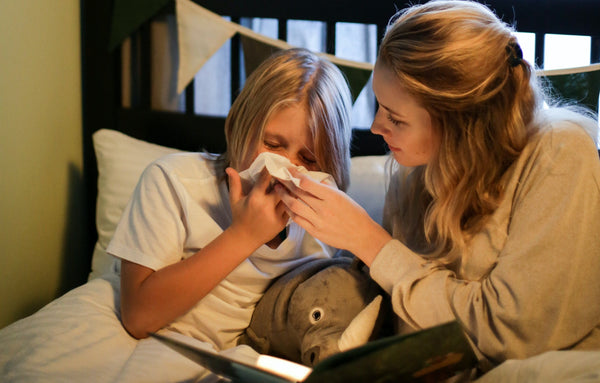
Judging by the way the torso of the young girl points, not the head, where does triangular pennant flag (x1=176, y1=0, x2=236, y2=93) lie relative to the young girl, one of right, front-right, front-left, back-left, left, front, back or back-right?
back-left

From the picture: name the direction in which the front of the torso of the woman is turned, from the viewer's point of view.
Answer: to the viewer's left

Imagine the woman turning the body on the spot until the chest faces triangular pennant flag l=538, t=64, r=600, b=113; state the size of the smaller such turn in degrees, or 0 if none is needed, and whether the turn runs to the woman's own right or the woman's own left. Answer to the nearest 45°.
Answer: approximately 90° to the woman's own right

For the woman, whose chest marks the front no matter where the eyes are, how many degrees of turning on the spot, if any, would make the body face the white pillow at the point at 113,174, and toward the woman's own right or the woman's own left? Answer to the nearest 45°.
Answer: approximately 45° to the woman's own right

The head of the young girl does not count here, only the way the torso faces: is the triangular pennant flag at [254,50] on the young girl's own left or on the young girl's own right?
on the young girl's own left

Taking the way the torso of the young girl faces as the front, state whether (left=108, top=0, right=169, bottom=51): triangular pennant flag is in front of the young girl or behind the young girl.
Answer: behind

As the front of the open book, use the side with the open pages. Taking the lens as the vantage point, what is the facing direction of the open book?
facing away from the viewer
